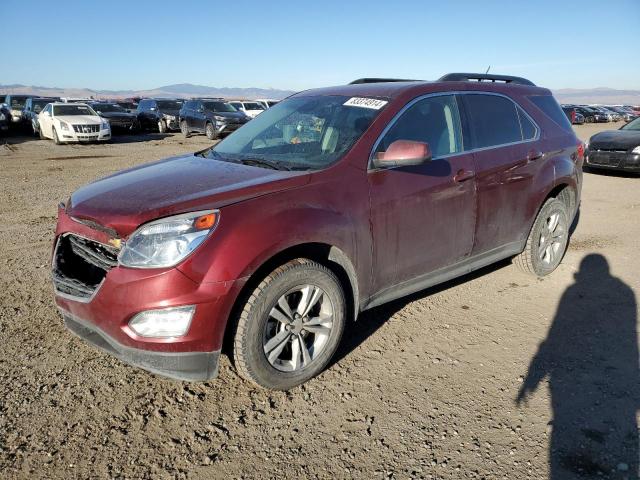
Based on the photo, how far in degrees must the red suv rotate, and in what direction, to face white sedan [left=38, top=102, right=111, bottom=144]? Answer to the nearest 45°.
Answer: approximately 90° to its right

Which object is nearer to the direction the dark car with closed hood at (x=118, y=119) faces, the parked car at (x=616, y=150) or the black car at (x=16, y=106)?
the parked car

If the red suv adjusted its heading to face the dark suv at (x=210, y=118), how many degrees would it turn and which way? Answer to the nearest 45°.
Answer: approximately 135° to its right

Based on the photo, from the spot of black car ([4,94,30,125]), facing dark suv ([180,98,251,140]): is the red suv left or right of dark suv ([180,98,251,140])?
right

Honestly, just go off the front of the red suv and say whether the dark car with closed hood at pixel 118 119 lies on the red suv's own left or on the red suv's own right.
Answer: on the red suv's own right
